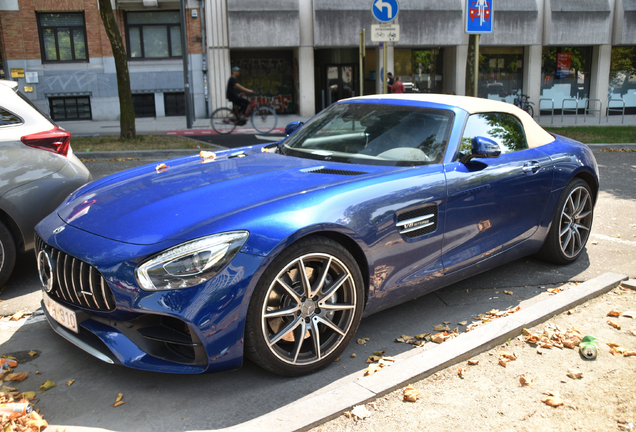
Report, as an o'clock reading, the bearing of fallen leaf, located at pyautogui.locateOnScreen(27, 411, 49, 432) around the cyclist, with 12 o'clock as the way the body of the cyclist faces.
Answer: The fallen leaf is roughly at 3 o'clock from the cyclist.

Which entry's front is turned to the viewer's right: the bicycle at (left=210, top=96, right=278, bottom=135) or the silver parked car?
the bicycle

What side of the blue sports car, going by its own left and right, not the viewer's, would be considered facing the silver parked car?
right

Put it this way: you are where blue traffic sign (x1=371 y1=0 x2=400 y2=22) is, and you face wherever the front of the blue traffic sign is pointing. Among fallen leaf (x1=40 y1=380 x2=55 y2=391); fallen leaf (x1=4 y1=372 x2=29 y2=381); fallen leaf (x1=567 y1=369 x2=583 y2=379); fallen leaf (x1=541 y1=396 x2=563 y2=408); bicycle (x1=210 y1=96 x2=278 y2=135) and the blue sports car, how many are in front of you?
5

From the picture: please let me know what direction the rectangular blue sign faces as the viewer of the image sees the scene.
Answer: facing the viewer

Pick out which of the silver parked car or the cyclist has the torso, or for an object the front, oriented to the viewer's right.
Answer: the cyclist

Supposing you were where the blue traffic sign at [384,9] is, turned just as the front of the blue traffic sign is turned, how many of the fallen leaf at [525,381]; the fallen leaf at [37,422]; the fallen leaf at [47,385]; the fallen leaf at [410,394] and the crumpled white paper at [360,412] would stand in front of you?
5

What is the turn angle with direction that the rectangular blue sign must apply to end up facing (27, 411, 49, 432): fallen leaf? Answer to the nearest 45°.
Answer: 0° — it already faces it

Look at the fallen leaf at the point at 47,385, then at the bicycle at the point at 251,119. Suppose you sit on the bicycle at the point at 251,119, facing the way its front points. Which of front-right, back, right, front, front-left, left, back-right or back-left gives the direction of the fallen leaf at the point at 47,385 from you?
right

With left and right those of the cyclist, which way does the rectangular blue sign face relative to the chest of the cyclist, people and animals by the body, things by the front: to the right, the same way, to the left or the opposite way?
to the right

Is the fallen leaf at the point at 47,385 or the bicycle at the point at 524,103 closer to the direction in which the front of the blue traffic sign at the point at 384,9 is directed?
the fallen leaf

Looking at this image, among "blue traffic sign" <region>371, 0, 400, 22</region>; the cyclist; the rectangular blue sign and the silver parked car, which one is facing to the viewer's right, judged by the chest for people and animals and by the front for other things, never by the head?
the cyclist

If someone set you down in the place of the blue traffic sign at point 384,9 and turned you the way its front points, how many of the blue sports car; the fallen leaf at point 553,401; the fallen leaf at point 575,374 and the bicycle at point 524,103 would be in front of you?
3

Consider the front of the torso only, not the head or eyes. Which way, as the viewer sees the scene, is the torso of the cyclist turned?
to the viewer's right

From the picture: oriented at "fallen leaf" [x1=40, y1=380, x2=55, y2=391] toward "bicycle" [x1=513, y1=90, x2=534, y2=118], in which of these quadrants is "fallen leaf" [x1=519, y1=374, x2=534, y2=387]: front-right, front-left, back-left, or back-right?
front-right

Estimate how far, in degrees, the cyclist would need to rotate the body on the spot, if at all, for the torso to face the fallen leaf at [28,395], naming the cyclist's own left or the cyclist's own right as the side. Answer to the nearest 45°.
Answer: approximately 90° to the cyclist's own right

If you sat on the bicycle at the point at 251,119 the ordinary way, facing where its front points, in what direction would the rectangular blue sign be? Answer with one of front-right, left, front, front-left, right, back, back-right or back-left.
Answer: front-right

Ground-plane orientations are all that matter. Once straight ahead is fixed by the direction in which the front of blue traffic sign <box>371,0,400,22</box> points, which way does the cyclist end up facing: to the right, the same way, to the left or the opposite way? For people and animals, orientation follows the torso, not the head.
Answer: to the left

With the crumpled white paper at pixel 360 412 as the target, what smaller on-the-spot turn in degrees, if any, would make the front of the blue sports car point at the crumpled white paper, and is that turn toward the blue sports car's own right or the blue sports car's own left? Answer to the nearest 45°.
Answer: approximately 90° to the blue sports car's own left
